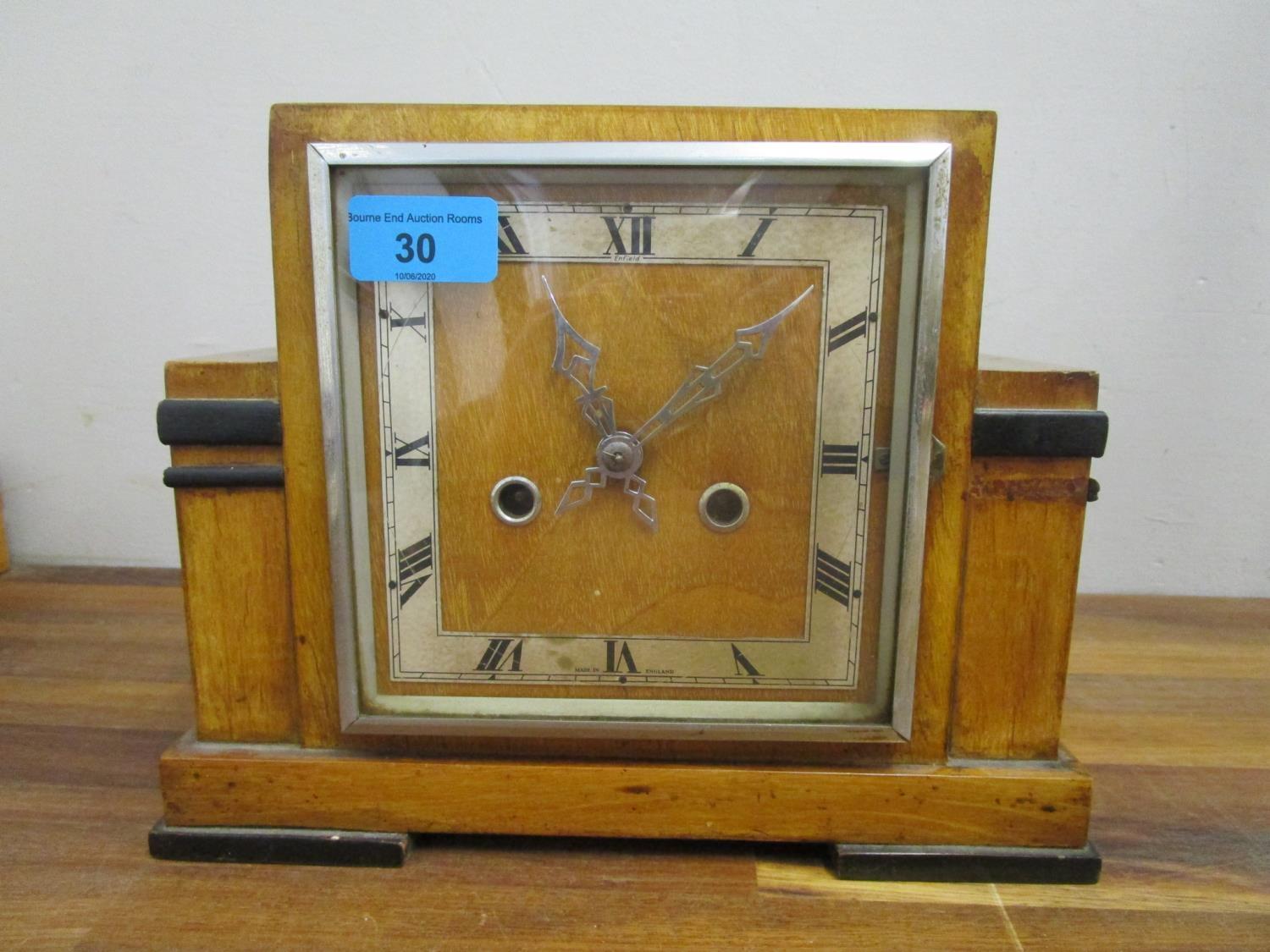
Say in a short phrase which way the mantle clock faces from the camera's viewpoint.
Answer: facing the viewer
